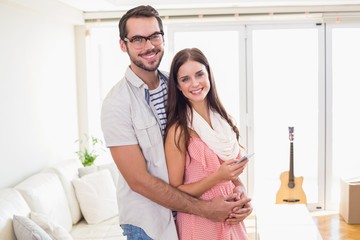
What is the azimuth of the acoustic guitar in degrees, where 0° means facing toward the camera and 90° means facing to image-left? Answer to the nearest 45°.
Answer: approximately 0°

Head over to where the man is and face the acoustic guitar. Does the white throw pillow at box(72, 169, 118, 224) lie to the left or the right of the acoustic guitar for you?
left

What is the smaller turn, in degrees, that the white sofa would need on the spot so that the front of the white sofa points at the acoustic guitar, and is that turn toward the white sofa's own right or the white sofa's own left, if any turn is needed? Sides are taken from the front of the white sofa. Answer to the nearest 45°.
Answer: approximately 45° to the white sofa's own left

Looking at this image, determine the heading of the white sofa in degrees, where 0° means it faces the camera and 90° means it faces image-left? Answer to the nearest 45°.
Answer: approximately 315°

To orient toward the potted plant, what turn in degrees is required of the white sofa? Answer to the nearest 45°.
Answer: approximately 135° to its left

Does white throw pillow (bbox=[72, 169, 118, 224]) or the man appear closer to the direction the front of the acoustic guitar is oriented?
the man

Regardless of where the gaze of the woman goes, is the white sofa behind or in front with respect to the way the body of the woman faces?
behind

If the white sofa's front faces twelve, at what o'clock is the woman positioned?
The woman is roughly at 1 o'clock from the white sofa.

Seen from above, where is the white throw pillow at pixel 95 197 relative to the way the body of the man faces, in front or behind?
behind
